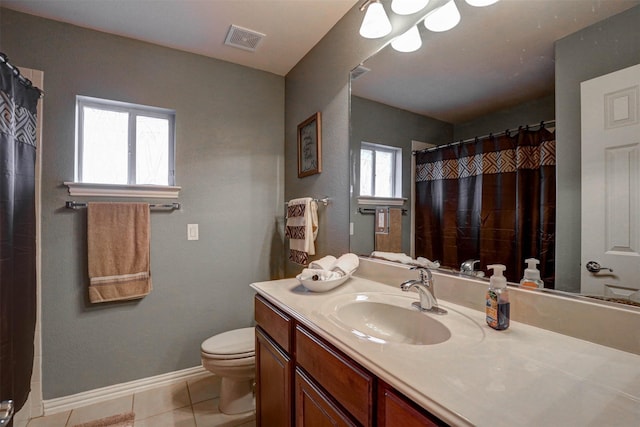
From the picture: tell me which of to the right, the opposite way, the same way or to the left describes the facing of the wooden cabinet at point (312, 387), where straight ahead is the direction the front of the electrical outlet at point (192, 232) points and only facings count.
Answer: to the right

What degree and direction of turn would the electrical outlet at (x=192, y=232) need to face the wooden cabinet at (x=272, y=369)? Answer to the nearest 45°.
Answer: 0° — it already faces it

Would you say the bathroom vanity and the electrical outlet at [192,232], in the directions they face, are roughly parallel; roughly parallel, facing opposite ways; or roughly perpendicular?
roughly perpendicular
